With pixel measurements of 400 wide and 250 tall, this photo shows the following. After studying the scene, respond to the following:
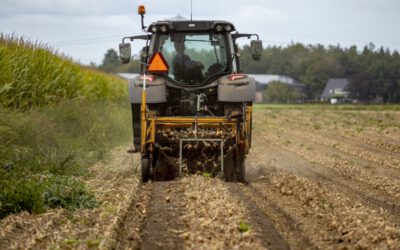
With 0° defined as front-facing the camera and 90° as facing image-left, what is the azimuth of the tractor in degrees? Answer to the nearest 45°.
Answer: approximately 180°
